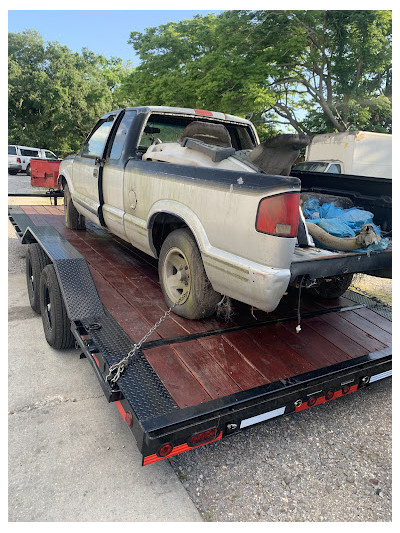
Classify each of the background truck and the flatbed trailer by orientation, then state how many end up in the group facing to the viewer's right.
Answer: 0

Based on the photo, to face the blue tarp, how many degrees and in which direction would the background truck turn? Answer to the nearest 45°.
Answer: approximately 45° to its left

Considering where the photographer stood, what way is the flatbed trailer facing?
facing away from the viewer and to the left of the viewer

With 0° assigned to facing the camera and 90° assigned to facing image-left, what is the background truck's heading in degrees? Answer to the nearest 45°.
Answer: approximately 45°

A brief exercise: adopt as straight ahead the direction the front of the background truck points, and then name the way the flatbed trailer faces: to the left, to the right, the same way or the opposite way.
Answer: to the right
